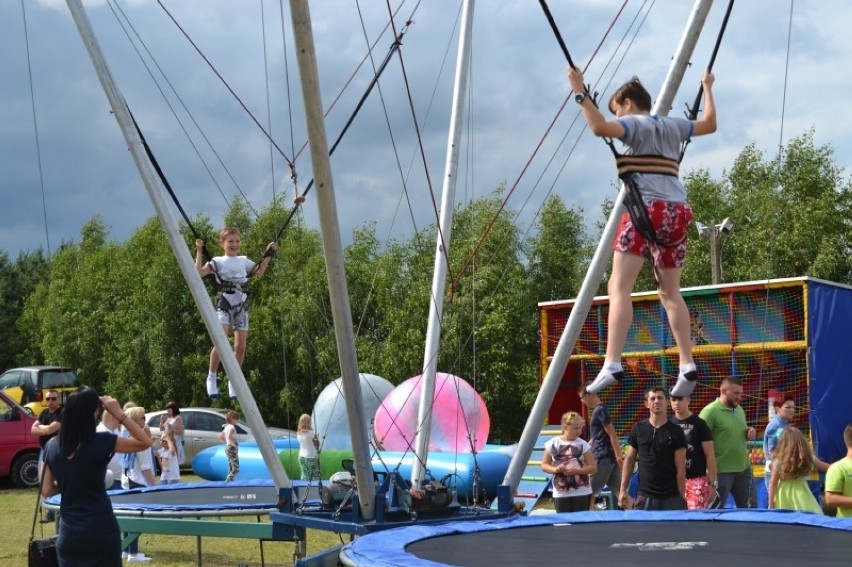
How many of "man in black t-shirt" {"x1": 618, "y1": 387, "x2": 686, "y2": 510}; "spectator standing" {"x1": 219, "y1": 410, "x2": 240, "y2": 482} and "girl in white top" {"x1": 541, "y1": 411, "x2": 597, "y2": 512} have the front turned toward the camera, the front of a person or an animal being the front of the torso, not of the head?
2

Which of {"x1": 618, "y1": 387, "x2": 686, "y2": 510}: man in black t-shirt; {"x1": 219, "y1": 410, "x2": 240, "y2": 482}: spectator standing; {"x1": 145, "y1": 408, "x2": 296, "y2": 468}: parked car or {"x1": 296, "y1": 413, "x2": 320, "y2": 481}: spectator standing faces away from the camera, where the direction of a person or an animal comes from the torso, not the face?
{"x1": 296, "y1": 413, "x2": 320, "y2": 481}: spectator standing

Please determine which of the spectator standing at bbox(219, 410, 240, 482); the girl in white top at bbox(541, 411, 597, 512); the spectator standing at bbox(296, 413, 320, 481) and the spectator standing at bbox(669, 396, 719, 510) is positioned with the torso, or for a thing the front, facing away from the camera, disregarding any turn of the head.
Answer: the spectator standing at bbox(296, 413, 320, 481)

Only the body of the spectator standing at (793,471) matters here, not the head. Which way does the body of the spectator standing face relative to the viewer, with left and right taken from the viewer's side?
facing away from the viewer

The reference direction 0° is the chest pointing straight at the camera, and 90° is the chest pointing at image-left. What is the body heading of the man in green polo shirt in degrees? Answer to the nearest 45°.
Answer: approximately 315°

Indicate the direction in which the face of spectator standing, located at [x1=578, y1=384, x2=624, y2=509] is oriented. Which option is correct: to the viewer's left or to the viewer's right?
to the viewer's left

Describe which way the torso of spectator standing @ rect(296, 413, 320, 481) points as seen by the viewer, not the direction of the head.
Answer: away from the camera

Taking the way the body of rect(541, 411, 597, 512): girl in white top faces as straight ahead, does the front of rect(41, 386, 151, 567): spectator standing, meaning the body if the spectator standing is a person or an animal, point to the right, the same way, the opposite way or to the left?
the opposite way

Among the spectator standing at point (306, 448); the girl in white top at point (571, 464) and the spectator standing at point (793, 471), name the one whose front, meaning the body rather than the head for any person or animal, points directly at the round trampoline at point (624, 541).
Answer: the girl in white top

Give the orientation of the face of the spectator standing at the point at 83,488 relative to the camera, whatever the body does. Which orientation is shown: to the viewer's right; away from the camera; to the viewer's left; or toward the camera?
away from the camera

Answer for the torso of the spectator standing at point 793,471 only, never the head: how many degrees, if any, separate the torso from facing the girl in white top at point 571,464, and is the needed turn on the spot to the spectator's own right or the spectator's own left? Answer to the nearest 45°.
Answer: approximately 45° to the spectator's own left
